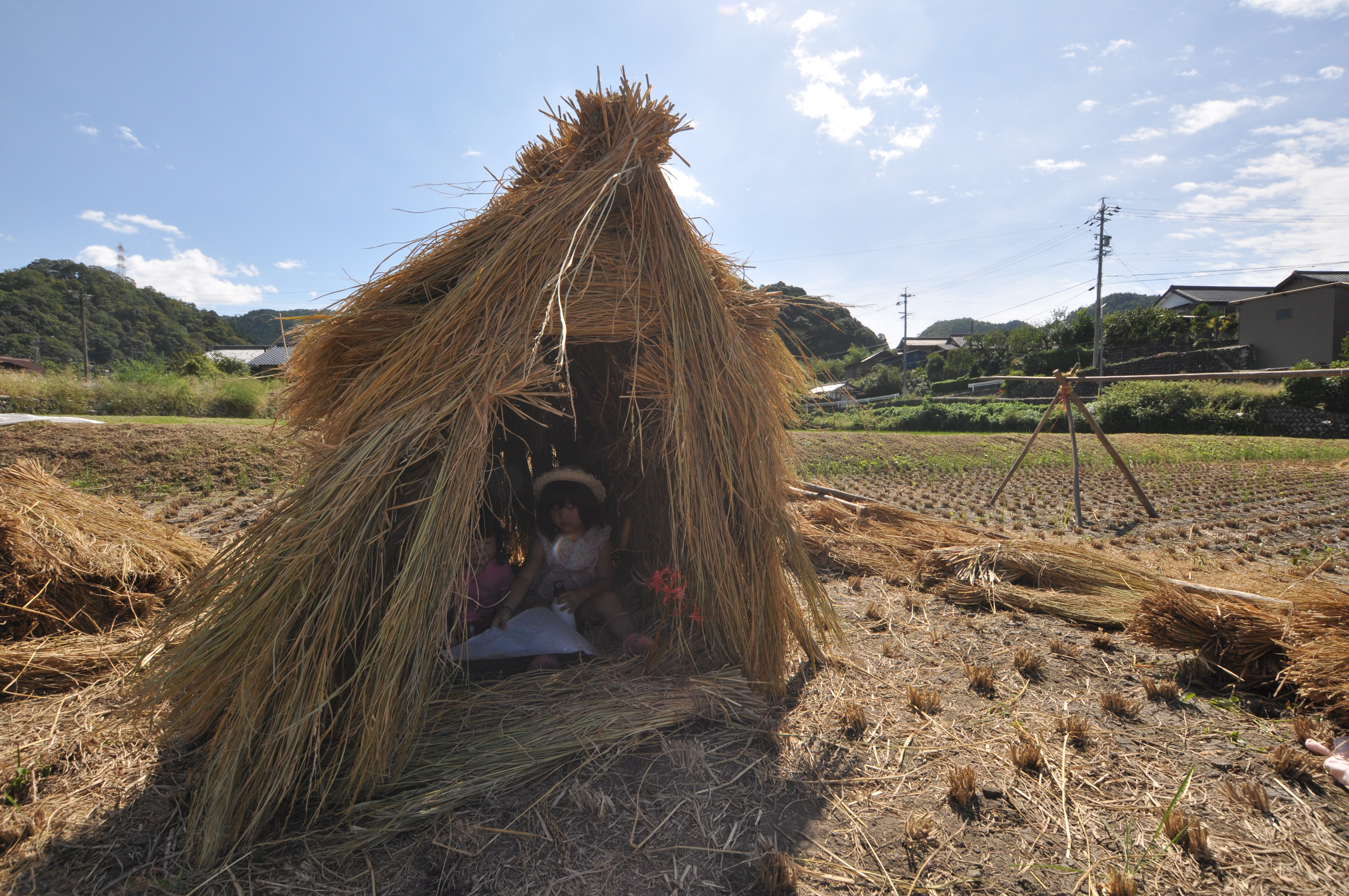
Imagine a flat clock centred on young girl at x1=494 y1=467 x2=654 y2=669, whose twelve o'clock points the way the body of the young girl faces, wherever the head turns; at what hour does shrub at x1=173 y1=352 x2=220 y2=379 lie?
The shrub is roughly at 5 o'clock from the young girl.

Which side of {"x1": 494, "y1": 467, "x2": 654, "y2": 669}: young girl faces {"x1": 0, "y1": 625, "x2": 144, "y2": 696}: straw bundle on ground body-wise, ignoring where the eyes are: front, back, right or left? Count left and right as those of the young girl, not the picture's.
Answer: right

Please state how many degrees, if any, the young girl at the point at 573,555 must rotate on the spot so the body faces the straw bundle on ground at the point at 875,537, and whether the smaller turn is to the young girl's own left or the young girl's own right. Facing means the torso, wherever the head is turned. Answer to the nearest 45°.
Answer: approximately 135° to the young girl's own left

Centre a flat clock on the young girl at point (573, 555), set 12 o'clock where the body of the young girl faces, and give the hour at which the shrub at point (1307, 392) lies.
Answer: The shrub is roughly at 8 o'clock from the young girl.

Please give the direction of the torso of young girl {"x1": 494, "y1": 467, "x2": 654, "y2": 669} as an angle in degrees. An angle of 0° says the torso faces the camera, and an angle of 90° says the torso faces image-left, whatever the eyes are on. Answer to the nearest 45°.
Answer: approximately 0°

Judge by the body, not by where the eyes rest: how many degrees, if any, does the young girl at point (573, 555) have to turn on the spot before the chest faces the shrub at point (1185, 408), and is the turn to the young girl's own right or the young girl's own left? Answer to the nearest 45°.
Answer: approximately 135° to the young girl's own left

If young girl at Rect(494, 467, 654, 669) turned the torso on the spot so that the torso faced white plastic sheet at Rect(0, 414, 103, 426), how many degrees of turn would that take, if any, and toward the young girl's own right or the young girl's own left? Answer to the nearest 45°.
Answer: approximately 135° to the young girl's own right

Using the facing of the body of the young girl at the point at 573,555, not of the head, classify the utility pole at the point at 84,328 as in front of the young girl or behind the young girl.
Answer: behind

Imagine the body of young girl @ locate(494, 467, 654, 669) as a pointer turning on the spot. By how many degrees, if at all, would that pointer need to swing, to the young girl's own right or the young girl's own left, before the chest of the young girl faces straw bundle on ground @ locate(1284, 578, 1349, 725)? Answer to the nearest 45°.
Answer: approximately 45° to the young girl's own left

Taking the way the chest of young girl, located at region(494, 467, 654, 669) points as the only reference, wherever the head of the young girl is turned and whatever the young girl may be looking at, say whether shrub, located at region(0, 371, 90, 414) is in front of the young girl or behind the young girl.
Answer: behind

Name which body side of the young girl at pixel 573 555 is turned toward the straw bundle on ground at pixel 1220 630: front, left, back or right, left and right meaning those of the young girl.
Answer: left

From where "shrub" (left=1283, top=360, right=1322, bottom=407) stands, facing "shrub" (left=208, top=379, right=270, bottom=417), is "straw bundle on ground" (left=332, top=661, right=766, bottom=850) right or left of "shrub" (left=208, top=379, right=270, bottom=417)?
left

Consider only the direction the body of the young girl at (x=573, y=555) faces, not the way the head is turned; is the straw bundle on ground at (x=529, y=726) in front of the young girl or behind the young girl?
in front
